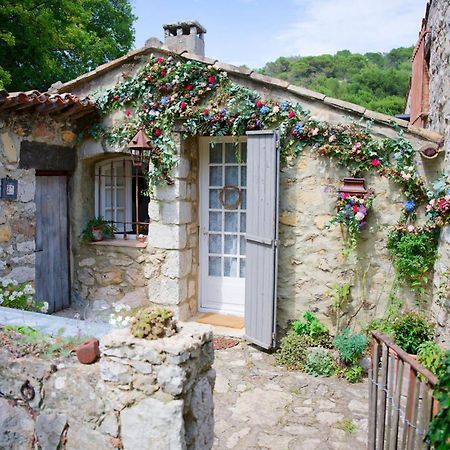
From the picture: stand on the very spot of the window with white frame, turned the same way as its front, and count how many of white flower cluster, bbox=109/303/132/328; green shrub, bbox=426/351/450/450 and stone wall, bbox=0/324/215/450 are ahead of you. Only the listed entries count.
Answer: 3

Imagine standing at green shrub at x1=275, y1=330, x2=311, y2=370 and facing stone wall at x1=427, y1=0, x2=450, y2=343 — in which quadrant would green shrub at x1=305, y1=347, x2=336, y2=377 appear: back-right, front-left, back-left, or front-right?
front-right

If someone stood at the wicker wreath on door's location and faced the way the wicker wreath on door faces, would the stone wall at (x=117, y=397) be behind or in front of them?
in front

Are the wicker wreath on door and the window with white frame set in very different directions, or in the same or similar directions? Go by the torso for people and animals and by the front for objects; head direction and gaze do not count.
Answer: same or similar directions

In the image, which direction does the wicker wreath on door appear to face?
toward the camera

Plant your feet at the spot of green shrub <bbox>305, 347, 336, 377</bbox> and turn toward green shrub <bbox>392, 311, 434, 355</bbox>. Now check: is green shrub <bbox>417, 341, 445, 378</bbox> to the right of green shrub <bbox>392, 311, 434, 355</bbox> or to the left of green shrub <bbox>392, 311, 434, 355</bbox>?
right

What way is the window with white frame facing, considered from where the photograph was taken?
facing the viewer

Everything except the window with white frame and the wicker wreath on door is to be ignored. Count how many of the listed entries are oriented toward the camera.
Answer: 2

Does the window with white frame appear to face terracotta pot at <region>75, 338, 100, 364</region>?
yes

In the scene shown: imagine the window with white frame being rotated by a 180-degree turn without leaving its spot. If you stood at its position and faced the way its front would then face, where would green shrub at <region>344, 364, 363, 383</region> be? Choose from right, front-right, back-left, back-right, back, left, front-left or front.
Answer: back-right

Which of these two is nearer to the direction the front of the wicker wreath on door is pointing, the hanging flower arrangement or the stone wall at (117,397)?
the stone wall

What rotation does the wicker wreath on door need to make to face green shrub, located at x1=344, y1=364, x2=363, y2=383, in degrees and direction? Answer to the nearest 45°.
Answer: approximately 45° to its left

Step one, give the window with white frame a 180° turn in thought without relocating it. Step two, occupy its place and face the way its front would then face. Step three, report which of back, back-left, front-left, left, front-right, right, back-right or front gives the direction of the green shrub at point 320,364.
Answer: back-right

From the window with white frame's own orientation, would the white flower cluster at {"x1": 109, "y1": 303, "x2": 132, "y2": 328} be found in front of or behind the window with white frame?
in front

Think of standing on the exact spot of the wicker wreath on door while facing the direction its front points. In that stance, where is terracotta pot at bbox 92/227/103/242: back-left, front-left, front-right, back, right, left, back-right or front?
right
